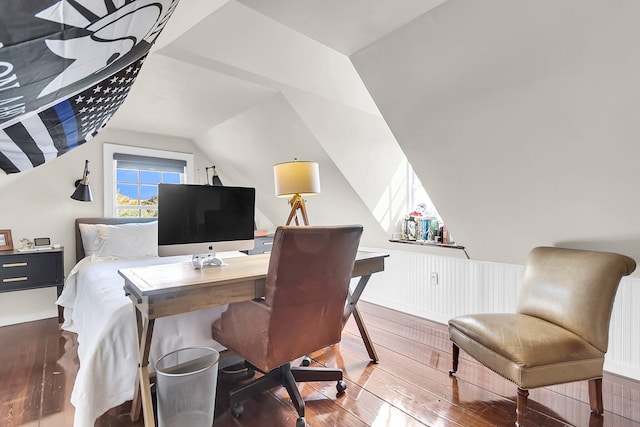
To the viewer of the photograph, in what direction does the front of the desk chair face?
facing away from the viewer and to the left of the viewer

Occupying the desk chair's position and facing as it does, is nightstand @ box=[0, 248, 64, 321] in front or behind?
in front

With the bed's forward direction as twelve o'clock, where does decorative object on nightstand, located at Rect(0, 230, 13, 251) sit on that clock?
The decorative object on nightstand is roughly at 5 o'clock from the bed.

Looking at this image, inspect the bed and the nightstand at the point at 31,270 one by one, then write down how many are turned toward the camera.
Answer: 2

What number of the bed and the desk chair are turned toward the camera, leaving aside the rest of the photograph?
1

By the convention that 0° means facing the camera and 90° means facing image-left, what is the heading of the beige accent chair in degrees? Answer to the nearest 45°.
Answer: approximately 45°

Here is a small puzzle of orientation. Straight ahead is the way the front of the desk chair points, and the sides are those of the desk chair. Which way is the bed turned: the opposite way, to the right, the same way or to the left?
the opposite way

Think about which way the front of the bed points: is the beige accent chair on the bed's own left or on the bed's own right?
on the bed's own left
